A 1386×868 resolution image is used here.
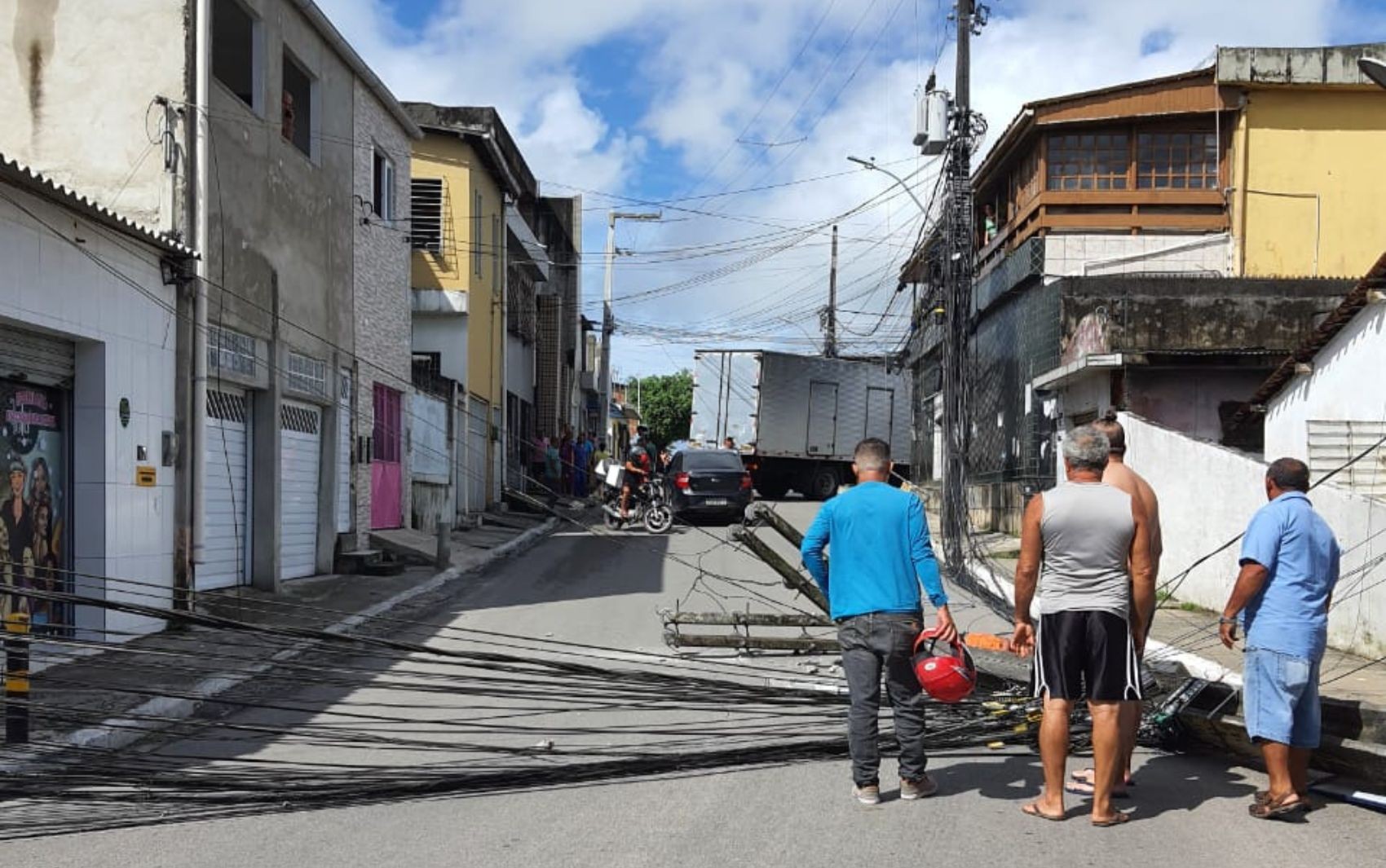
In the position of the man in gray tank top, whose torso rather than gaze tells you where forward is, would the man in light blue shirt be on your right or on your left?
on your right

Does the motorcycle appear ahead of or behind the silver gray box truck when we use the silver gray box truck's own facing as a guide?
behind

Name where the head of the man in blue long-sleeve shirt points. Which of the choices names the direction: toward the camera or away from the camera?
away from the camera

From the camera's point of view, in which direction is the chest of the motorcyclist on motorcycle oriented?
to the viewer's right

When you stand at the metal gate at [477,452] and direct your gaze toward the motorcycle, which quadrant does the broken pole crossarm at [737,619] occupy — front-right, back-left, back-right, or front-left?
front-right

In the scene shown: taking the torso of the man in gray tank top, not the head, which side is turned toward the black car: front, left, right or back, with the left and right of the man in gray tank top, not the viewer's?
front

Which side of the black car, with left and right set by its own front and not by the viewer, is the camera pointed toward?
back

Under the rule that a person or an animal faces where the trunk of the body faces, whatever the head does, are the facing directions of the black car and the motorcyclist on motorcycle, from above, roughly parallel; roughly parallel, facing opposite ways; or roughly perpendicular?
roughly perpendicular

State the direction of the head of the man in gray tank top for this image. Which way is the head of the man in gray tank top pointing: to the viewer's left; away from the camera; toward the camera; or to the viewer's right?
away from the camera

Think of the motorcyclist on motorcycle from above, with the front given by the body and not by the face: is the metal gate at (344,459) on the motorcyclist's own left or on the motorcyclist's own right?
on the motorcyclist's own right

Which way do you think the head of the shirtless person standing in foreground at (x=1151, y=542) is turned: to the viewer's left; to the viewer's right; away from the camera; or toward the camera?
away from the camera

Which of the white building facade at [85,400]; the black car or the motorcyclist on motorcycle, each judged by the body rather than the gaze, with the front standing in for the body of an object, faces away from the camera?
the black car

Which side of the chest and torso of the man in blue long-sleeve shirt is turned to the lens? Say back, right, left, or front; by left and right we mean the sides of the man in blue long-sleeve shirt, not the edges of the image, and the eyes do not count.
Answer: back

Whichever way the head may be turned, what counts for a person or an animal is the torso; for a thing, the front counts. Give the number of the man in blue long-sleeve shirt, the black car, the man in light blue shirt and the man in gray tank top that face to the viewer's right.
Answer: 0

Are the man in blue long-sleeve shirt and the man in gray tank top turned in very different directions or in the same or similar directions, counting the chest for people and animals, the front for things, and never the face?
same or similar directions

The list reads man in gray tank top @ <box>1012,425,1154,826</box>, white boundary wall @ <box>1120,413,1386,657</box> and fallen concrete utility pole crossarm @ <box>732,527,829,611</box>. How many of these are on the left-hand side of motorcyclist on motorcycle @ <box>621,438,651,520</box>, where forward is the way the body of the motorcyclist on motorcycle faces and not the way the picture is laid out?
0

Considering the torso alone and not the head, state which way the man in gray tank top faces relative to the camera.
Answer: away from the camera
